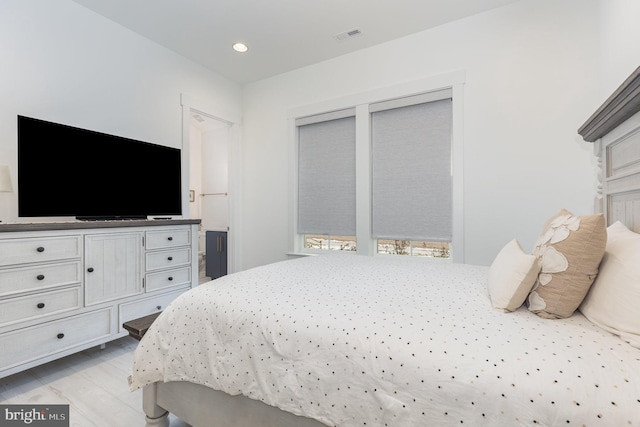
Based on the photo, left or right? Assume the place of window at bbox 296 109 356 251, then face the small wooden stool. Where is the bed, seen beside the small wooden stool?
left

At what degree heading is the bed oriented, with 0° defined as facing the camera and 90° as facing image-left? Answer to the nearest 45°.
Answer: approximately 90°

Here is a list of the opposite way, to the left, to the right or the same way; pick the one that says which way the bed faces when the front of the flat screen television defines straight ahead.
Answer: the opposite way

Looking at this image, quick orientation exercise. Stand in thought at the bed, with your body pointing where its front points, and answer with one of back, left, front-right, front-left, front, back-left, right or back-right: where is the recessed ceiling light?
front-right

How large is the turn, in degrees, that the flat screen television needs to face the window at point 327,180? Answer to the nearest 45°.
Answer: approximately 45° to its left

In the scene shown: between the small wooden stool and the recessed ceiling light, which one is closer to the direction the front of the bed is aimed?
the small wooden stool

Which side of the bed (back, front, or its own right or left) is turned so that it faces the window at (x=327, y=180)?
right

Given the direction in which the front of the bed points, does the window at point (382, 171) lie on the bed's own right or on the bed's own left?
on the bed's own right

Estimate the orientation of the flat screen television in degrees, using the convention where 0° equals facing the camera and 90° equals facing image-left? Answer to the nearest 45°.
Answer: approximately 315°

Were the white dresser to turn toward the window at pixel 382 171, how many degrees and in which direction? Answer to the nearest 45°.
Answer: approximately 45° to its left

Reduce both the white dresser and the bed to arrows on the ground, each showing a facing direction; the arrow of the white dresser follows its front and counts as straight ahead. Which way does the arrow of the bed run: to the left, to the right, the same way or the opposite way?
the opposite way

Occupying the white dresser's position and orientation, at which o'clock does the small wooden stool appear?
The small wooden stool is roughly at 1 o'clock from the white dresser.
